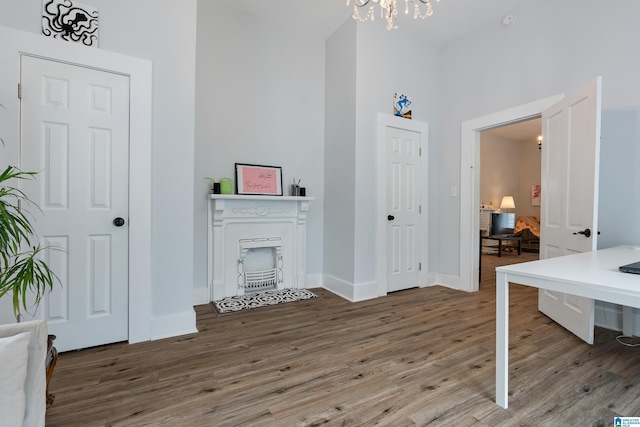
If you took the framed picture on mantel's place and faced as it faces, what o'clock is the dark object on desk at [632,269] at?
The dark object on desk is roughly at 11 o'clock from the framed picture on mantel.

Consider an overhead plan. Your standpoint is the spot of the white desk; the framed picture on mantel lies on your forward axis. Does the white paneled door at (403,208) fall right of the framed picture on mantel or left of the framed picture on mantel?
right

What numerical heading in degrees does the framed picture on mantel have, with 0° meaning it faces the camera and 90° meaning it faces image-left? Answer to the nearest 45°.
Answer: approximately 0°

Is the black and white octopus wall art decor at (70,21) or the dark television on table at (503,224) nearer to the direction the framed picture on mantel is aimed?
the black and white octopus wall art decor

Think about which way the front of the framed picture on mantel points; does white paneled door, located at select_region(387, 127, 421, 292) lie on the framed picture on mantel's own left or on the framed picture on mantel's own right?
on the framed picture on mantel's own left

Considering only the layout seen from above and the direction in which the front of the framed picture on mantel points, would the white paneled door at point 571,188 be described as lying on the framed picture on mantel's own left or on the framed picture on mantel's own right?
on the framed picture on mantel's own left

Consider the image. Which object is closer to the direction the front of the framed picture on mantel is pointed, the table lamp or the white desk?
the white desk

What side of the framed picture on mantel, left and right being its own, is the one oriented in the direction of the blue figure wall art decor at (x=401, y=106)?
left
